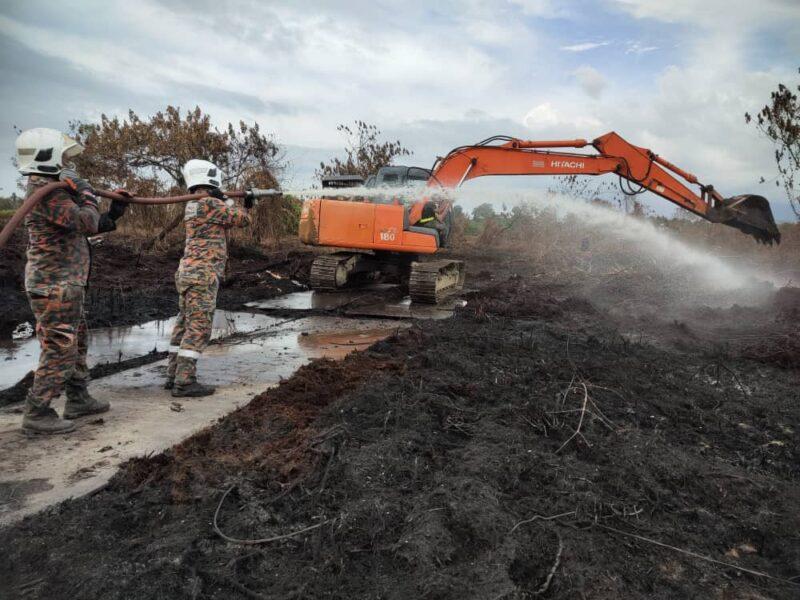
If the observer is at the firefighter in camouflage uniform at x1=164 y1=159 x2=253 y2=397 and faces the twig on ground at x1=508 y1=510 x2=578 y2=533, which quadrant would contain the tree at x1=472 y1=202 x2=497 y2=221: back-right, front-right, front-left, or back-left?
back-left

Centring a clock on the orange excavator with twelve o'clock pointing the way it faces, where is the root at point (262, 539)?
The root is roughly at 3 o'clock from the orange excavator.

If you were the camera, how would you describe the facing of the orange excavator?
facing to the right of the viewer

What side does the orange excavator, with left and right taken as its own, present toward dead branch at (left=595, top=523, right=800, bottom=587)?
right

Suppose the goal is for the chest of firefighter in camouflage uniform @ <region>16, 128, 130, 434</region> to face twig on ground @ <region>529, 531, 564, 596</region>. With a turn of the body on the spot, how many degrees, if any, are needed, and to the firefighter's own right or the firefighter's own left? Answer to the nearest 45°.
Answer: approximately 45° to the firefighter's own right

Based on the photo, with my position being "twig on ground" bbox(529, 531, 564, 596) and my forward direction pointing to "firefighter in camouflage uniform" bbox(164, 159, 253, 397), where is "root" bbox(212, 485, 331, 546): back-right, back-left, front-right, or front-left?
front-left

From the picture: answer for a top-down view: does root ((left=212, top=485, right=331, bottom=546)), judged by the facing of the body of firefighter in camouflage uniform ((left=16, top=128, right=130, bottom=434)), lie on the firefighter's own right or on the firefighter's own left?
on the firefighter's own right

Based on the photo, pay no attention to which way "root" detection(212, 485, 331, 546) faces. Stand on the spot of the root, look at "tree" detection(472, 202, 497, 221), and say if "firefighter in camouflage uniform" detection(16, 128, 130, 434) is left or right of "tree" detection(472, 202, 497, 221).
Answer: left

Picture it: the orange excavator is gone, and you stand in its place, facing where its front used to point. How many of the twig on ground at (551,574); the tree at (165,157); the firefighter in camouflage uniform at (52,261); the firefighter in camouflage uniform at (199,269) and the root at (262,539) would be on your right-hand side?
4

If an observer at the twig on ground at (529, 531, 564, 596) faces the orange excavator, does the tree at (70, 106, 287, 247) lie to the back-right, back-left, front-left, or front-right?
front-left

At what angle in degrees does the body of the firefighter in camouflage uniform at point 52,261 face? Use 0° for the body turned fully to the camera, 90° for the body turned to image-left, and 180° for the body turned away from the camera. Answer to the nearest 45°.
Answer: approximately 270°

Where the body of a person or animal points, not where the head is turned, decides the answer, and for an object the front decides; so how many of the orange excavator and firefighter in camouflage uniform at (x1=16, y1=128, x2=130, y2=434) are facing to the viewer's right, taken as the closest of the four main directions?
2

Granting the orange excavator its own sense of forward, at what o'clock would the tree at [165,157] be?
The tree is roughly at 7 o'clock from the orange excavator.

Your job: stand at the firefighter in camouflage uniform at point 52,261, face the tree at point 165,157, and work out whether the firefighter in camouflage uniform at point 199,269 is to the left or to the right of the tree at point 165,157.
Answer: right

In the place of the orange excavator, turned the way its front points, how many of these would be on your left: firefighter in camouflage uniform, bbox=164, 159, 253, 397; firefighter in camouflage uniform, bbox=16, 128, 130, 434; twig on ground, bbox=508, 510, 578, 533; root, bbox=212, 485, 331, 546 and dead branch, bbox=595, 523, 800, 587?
0

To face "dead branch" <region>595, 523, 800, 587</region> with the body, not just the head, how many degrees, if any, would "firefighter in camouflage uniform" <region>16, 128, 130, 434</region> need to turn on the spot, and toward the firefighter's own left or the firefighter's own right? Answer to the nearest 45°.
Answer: approximately 45° to the firefighter's own right
